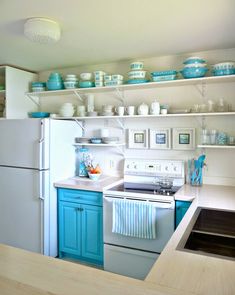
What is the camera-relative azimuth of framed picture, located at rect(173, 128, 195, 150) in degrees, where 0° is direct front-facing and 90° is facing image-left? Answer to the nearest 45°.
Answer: approximately 0°

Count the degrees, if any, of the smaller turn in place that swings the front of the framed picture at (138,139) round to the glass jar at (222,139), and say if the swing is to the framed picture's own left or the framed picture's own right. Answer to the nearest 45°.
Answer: approximately 45° to the framed picture's own left

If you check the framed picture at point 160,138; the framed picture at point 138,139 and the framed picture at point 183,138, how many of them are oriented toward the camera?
3

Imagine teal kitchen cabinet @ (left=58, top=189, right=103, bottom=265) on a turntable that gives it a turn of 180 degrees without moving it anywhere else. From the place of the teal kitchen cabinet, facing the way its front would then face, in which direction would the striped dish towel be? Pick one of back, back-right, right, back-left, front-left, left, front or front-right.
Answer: right

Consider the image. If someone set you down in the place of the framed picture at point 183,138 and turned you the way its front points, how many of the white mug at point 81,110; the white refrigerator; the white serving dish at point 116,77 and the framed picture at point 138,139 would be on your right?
4

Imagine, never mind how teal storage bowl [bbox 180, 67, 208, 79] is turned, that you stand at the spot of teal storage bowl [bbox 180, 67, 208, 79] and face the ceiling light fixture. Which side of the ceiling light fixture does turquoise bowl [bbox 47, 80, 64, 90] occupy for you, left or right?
right

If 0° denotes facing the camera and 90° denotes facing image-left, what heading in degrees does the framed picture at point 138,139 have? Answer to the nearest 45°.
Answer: approximately 0°

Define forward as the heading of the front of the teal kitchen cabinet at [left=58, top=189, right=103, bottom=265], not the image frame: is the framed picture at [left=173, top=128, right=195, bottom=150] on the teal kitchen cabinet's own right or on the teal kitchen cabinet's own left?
on the teal kitchen cabinet's own left

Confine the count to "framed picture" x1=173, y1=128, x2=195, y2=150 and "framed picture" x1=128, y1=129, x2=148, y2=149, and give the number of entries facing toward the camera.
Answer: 2
